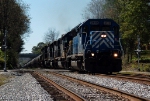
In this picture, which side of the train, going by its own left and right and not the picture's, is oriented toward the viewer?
front
